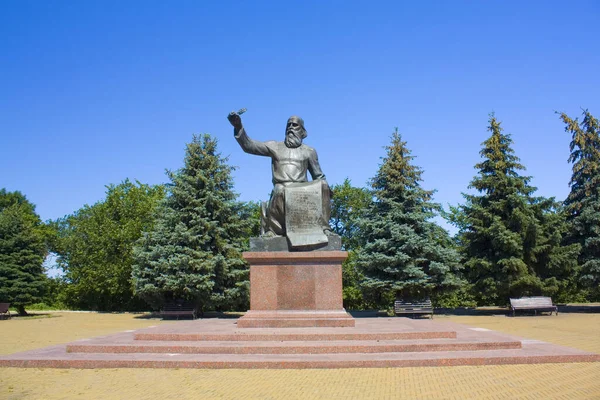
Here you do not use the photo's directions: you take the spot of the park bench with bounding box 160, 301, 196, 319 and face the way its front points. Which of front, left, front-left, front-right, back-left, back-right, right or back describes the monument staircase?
front

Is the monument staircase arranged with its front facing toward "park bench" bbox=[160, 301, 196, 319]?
no

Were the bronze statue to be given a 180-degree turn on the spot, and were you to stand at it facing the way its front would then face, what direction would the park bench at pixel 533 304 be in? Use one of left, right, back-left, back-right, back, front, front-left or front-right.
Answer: front-right

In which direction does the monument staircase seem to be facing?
toward the camera

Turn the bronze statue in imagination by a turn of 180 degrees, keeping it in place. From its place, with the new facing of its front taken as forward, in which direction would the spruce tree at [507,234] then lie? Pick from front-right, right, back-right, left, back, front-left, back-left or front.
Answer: front-right

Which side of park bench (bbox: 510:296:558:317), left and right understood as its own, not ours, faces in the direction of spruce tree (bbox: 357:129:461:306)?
right

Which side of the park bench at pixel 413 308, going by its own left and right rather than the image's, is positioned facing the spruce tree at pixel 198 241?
right

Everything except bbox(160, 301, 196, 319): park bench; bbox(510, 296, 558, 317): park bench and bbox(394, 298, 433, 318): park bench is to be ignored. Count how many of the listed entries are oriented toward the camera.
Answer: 3

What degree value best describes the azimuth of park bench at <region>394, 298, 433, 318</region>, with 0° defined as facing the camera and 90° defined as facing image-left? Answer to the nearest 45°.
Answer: approximately 0°

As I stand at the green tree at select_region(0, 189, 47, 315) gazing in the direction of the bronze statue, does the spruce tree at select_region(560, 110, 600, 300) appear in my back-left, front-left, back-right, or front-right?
front-left

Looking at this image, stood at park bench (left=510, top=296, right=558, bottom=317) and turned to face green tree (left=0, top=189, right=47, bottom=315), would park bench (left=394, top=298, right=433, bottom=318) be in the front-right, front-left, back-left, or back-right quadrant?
front-left

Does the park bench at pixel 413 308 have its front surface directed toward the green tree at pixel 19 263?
no

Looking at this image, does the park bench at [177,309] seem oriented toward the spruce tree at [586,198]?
no

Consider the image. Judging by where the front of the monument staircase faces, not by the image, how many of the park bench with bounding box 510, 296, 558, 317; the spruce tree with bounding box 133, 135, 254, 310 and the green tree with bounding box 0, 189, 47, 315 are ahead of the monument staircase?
0

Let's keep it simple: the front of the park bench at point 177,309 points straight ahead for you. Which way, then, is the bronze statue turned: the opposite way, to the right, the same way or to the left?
the same way

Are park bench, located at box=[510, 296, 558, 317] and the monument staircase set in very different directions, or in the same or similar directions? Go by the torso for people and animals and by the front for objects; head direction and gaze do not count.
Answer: same or similar directions

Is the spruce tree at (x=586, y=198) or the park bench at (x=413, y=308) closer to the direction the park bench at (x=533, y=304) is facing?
the park bench
